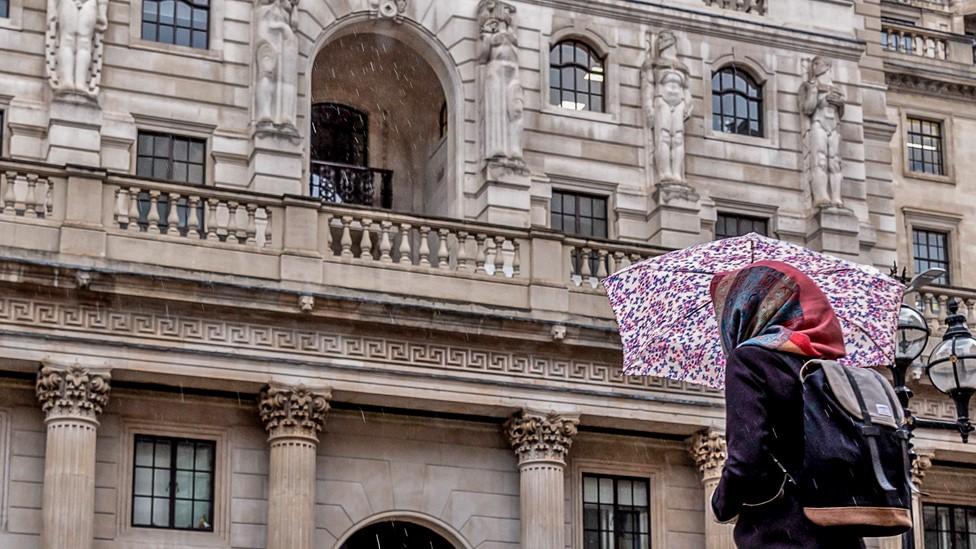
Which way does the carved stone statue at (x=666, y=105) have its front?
toward the camera

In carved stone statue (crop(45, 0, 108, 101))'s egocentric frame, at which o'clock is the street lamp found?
The street lamp is roughly at 11 o'clock from the carved stone statue.

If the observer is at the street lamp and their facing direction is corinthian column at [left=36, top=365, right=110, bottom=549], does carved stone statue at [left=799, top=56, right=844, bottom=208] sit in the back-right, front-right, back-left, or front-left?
front-right

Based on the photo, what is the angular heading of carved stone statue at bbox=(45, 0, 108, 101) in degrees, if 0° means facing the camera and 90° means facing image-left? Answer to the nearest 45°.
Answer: approximately 0°

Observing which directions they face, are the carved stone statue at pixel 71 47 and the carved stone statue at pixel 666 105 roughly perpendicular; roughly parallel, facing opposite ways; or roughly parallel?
roughly parallel

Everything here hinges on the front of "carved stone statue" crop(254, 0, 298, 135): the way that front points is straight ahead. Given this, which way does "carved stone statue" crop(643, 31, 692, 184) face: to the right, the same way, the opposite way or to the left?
the same way

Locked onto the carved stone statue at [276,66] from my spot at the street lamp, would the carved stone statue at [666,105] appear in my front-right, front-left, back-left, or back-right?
front-right

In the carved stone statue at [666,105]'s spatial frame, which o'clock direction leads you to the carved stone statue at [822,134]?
the carved stone statue at [822,134] is roughly at 8 o'clock from the carved stone statue at [666,105].

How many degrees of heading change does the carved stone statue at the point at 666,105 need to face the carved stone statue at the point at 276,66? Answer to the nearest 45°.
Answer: approximately 45° to its right

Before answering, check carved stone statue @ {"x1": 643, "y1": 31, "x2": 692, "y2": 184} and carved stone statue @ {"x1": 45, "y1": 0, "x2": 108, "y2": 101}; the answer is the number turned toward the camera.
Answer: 2

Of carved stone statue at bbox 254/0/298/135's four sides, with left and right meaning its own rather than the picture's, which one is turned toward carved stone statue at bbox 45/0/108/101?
right

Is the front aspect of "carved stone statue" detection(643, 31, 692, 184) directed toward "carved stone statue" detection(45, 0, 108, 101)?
no

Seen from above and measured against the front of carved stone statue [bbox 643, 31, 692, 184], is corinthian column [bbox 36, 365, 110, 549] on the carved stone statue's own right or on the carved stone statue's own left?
on the carved stone statue's own right

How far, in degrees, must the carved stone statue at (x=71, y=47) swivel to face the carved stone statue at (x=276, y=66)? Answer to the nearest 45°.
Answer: approximately 90° to its left

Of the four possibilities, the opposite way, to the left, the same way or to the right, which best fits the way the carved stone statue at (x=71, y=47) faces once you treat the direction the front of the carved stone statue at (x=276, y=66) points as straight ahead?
the same way

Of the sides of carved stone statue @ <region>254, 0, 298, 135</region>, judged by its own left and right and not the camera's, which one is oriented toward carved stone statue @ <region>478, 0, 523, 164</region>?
left
